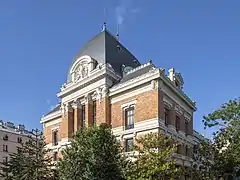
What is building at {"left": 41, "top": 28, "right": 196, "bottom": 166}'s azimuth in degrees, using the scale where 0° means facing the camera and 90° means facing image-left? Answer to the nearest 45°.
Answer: approximately 45°

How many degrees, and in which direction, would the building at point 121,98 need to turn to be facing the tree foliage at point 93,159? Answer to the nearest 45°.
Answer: approximately 45° to its left

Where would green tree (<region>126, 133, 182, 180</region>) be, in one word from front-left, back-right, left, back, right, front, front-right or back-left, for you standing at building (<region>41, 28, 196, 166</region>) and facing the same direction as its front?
front-left

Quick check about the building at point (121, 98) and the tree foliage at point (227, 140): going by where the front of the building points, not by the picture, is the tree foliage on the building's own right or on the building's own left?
on the building's own left

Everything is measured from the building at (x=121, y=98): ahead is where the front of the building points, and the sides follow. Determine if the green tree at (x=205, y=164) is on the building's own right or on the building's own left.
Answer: on the building's own left
